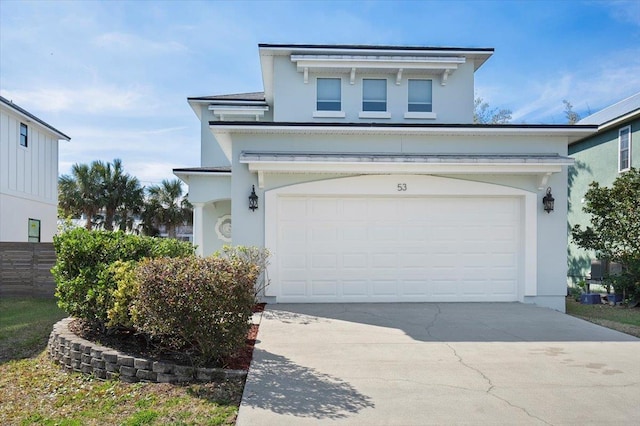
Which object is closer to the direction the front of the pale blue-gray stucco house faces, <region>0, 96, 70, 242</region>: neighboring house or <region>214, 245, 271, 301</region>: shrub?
the shrub

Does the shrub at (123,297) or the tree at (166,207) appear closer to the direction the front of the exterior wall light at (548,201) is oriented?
the shrub

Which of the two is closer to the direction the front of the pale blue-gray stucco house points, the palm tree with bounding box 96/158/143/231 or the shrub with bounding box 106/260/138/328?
the shrub

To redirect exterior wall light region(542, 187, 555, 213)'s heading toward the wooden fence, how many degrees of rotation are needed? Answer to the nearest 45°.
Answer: approximately 90° to its right

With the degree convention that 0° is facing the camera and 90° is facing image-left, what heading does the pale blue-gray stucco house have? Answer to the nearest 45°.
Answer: approximately 0°

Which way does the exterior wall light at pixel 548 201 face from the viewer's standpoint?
toward the camera

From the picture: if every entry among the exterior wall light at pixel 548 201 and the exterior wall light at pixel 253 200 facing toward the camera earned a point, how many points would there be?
2

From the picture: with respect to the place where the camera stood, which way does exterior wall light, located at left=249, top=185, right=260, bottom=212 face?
facing the viewer

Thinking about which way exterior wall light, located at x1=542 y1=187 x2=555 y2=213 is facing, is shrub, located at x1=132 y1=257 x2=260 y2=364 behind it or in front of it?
in front
